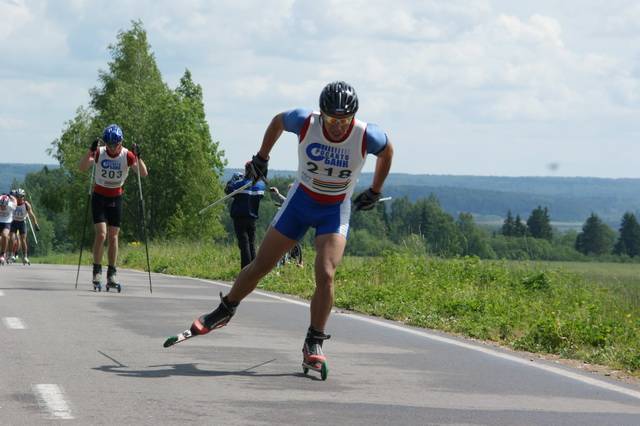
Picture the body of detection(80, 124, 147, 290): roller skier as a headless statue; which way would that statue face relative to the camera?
toward the camera

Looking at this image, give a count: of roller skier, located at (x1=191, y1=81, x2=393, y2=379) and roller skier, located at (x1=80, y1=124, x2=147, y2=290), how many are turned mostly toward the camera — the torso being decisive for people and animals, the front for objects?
2

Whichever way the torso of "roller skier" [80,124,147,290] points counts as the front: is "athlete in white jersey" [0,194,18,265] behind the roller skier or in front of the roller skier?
behind

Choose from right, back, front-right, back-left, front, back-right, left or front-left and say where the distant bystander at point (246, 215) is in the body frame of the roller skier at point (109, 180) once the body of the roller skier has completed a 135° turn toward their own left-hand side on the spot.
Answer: front

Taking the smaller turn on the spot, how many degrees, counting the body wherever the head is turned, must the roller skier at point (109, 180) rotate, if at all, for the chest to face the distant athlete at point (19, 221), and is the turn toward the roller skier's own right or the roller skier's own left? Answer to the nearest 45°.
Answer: approximately 180°

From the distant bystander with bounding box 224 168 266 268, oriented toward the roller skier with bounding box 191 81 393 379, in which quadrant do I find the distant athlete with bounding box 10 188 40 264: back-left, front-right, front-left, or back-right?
back-right

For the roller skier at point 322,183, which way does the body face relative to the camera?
toward the camera

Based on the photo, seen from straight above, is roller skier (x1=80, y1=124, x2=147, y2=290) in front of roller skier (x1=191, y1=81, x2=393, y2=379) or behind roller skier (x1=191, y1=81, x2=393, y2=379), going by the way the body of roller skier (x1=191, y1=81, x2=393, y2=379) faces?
behind
